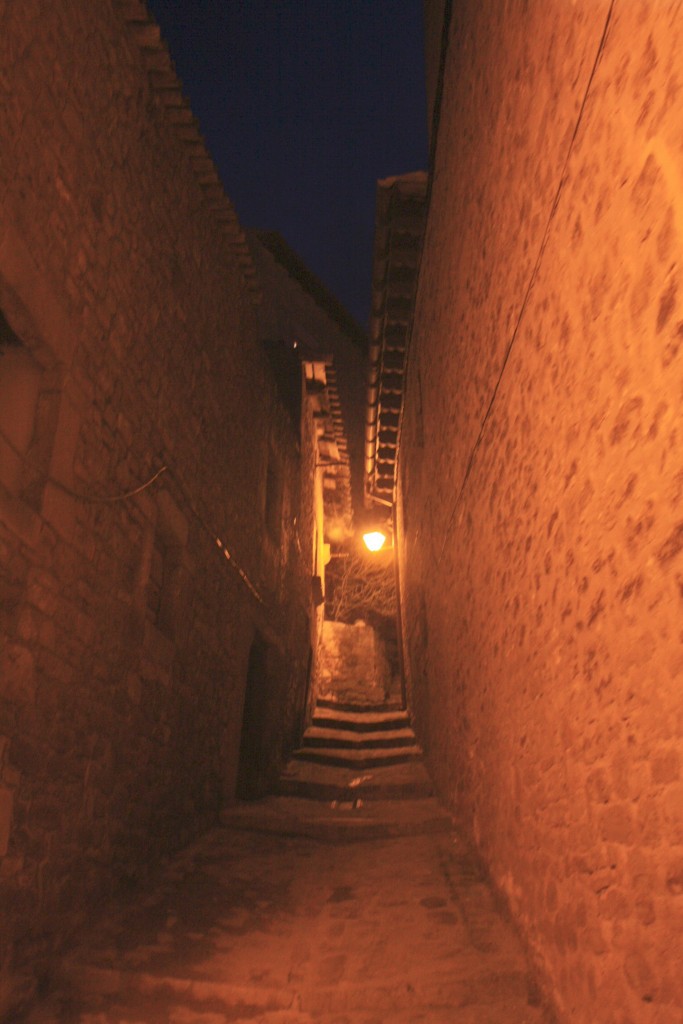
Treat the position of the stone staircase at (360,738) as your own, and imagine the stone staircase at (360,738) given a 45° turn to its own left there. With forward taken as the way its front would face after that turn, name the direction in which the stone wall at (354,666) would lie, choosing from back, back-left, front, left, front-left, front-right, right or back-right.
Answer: back-left

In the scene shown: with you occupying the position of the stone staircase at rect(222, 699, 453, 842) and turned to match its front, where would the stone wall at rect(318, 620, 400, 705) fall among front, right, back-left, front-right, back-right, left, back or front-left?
back

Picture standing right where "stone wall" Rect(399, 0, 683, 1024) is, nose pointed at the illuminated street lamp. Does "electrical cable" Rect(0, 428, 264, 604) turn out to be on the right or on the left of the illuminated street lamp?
left

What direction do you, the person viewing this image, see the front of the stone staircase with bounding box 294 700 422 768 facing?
facing the viewer

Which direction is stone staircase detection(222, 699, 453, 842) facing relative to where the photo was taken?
toward the camera

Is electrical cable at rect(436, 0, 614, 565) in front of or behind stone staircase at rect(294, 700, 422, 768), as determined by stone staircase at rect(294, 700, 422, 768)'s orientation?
in front
